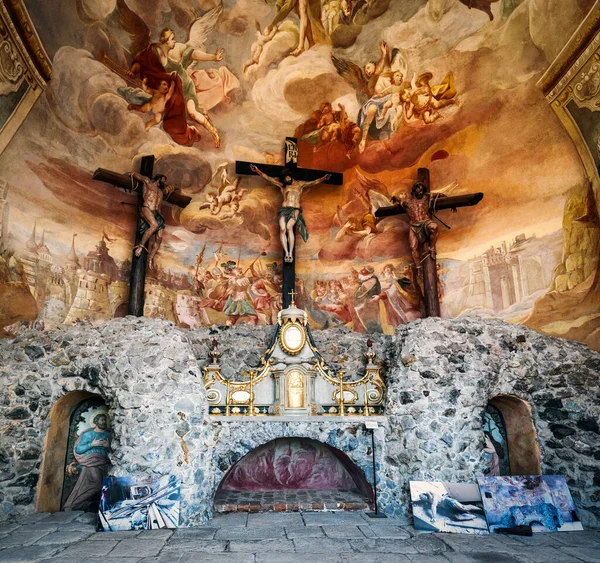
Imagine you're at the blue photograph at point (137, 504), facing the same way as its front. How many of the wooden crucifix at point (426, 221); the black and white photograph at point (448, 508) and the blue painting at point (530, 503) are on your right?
0

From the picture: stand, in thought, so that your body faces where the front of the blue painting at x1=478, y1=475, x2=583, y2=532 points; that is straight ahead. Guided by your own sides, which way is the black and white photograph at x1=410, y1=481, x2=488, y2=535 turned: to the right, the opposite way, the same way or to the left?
the same way

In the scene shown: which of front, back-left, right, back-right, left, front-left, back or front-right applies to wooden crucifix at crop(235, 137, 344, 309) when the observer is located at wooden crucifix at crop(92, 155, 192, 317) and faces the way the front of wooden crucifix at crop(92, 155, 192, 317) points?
front-left

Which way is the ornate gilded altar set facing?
toward the camera

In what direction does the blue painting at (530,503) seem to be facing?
toward the camera

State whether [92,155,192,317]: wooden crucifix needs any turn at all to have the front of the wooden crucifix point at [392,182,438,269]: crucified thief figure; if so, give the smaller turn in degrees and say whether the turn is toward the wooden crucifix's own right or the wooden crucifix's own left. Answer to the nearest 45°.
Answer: approximately 45° to the wooden crucifix's own left

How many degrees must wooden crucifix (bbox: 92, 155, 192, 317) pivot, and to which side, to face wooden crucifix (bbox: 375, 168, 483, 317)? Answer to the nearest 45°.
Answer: approximately 45° to its left

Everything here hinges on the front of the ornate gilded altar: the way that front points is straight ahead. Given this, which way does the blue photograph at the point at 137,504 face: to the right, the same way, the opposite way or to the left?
the same way

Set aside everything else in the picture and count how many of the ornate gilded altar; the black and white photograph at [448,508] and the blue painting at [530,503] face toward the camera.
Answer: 3
